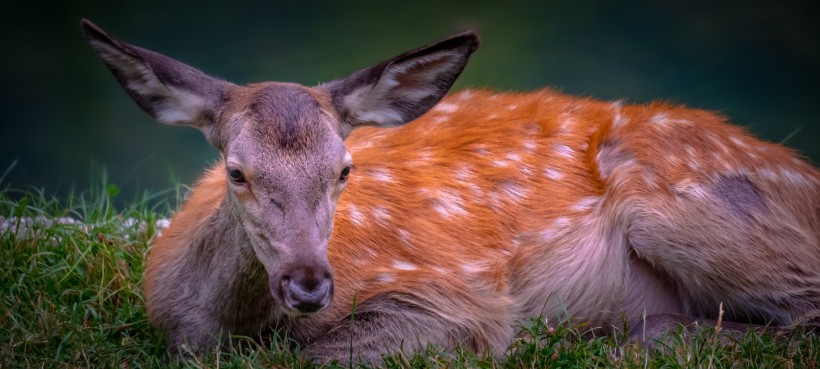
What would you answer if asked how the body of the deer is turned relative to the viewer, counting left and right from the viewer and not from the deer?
facing the viewer and to the left of the viewer
